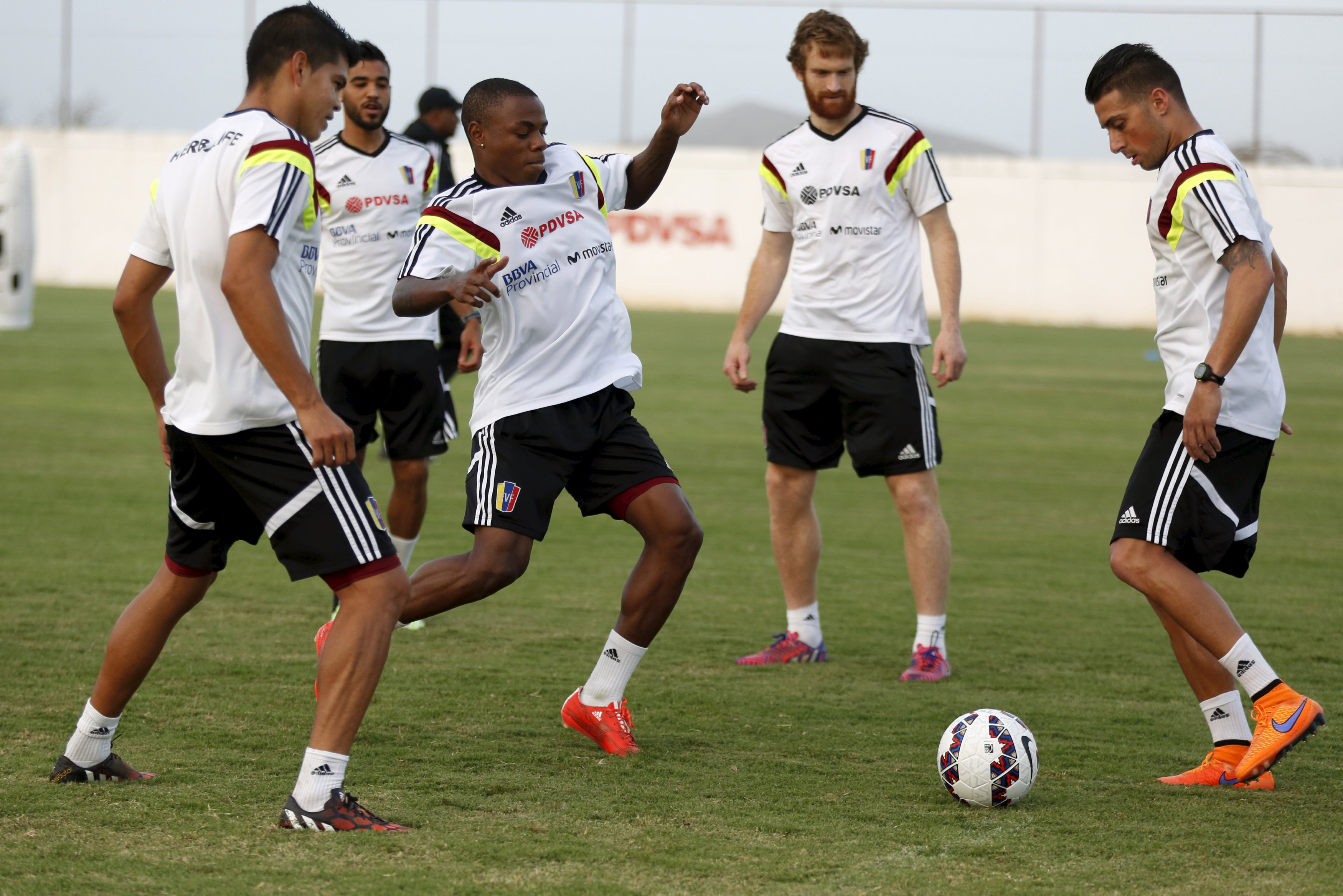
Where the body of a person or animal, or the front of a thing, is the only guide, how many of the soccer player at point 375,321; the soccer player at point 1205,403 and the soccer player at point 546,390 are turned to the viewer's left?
1

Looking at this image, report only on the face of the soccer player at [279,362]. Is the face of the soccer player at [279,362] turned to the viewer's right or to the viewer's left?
to the viewer's right

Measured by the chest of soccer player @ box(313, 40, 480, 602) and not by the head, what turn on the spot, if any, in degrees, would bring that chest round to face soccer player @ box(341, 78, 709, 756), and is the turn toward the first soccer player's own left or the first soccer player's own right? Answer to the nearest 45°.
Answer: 0° — they already face them

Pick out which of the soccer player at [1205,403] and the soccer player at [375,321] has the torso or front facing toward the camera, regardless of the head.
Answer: the soccer player at [375,321]

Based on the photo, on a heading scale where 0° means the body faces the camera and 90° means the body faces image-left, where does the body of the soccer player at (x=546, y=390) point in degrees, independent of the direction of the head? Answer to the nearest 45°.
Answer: approximately 315°

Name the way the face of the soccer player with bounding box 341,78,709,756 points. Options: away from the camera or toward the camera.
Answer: toward the camera

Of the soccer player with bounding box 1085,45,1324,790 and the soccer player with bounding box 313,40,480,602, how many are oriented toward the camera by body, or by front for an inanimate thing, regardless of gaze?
1

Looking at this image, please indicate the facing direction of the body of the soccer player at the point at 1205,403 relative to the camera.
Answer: to the viewer's left

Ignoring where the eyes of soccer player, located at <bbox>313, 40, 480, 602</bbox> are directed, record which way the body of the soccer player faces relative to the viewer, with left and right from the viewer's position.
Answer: facing the viewer
